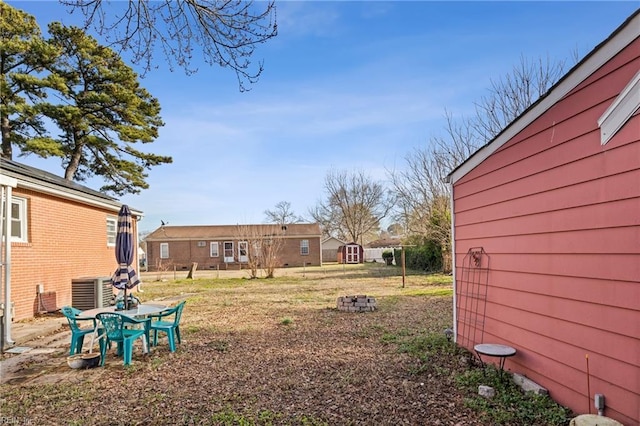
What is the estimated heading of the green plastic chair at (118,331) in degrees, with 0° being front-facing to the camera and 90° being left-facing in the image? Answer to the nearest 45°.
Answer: approximately 225°

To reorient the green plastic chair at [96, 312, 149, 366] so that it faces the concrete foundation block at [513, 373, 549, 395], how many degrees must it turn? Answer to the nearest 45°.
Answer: approximately 90° to its right

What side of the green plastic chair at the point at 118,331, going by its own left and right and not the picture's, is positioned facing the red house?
right

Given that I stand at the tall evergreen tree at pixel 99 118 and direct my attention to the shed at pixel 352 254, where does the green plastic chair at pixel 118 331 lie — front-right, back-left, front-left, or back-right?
back-right

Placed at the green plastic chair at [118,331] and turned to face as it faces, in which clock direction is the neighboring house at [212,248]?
The neighboring house is roughly at 11 o'clock from the green plastic chair.

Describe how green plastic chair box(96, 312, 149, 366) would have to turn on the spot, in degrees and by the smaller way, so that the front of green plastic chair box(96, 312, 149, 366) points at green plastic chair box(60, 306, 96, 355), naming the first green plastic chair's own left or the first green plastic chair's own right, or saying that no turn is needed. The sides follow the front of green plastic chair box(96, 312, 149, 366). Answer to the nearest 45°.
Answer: approximately 90° to the first green plastic chair's own left

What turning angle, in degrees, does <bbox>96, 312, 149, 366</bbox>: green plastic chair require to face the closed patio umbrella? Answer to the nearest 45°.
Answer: approximately 45° to its left
